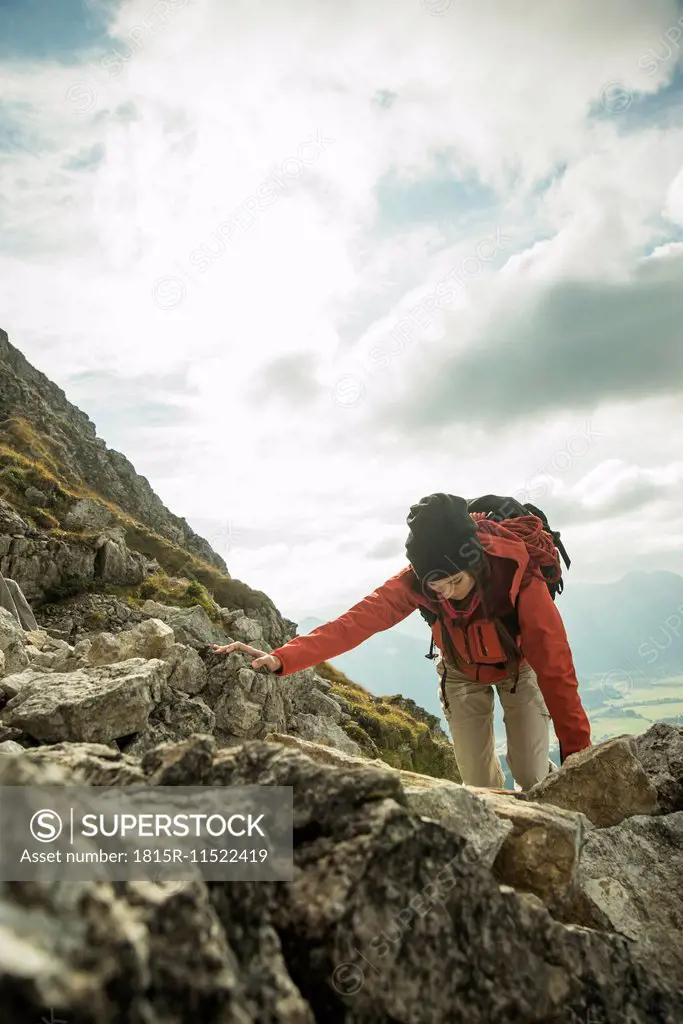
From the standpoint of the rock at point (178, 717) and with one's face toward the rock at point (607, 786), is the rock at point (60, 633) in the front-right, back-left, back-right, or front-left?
back-left

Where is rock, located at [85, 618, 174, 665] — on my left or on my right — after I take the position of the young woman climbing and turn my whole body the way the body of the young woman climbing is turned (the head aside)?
on my right

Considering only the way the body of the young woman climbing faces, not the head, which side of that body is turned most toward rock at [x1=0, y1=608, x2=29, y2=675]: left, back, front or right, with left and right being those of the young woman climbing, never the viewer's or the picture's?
right

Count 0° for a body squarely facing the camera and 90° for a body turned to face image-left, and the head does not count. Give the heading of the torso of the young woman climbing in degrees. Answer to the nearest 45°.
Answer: approximately 45°
